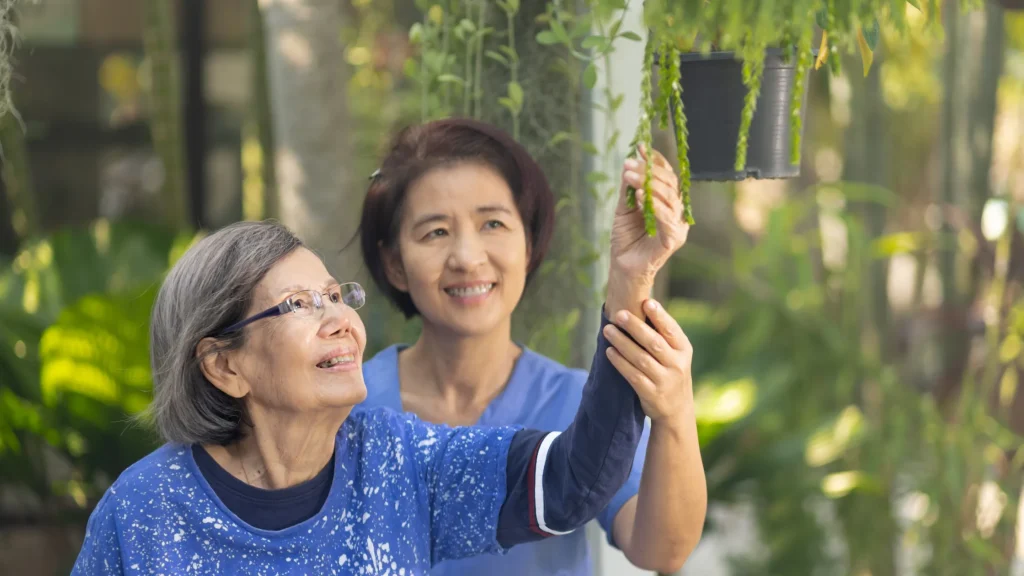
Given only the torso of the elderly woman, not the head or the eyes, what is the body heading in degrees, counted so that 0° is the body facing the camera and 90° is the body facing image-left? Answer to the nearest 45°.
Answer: approximately 315°

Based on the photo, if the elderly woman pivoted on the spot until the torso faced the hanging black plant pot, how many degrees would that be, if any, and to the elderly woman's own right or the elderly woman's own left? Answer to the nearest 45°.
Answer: approximately 45° to the elderly woman's own left

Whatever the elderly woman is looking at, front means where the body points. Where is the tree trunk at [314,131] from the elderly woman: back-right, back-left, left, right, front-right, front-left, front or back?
back-left

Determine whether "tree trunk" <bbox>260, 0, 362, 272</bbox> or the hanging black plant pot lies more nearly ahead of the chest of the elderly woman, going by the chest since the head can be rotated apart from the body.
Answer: the hanging black plant pot
